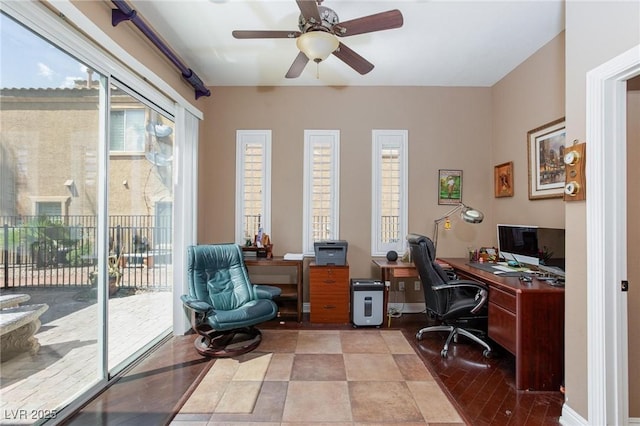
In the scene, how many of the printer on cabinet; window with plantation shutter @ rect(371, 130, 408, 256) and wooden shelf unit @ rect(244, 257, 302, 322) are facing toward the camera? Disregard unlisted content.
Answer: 3

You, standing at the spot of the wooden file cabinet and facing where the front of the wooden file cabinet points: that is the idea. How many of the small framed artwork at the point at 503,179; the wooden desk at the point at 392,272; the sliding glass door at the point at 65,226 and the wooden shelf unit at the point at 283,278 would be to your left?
2

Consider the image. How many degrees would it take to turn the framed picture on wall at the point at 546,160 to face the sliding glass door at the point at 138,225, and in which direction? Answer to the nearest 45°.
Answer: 0° — it already faces it

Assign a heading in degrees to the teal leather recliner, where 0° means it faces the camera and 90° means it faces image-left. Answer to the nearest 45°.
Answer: approximately 315°

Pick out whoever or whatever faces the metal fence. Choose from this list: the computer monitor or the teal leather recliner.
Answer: the computer monitor

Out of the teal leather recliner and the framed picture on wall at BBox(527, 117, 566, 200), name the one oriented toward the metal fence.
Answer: the framed picture on wall

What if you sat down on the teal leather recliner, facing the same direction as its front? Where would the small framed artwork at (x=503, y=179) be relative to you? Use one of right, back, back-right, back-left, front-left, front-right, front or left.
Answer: front-left

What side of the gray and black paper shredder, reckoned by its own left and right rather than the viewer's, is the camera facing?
front

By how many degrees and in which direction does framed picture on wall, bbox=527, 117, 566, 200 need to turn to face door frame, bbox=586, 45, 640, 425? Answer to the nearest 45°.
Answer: approximately 45° to its left

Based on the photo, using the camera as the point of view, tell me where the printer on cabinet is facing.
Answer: facing the viewer

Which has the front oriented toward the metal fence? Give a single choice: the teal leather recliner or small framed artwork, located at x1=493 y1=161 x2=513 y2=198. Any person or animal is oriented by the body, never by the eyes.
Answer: the small framed artwork

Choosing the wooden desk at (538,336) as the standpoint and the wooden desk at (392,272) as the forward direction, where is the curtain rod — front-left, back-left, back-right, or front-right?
front-left

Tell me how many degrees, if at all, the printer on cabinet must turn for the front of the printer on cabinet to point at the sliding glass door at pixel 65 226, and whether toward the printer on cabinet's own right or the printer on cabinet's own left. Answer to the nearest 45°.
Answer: approximately 45° to the printer on cabinet's own right

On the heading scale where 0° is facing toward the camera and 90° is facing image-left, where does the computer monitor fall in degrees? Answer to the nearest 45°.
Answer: approximately 45°

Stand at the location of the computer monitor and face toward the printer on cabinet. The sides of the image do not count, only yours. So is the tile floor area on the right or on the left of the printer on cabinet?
left

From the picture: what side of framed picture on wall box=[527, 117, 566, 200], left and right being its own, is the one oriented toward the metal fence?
front
